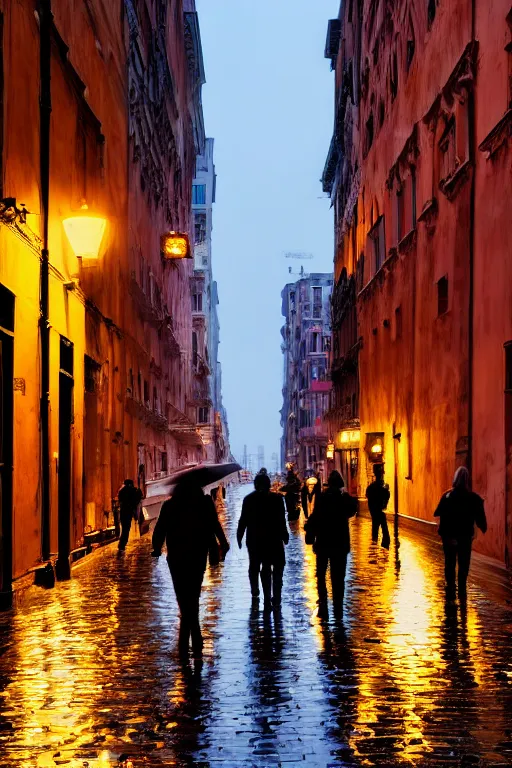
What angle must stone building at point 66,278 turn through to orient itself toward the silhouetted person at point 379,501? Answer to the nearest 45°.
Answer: approximately 45° to its left

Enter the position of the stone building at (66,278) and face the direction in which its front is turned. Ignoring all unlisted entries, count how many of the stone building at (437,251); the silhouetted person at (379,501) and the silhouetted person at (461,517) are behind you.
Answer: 0

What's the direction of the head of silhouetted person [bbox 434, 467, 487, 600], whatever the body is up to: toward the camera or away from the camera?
away from the camera

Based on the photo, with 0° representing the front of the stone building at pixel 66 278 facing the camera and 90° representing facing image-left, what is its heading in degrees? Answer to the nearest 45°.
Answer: approximately 270°

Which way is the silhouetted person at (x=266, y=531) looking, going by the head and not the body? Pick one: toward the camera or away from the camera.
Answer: away from the camera

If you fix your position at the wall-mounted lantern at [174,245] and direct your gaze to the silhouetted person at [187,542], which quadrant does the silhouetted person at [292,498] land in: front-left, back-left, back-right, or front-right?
front-left

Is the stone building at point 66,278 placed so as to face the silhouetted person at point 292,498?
no

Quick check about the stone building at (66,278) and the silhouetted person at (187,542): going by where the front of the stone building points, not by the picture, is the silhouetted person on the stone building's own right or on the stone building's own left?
on the stone building's own right

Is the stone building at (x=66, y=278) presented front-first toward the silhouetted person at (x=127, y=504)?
no

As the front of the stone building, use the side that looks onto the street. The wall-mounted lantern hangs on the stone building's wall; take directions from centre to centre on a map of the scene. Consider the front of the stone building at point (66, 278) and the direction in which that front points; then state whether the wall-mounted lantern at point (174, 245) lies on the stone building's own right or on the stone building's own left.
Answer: on the stone building's own left
